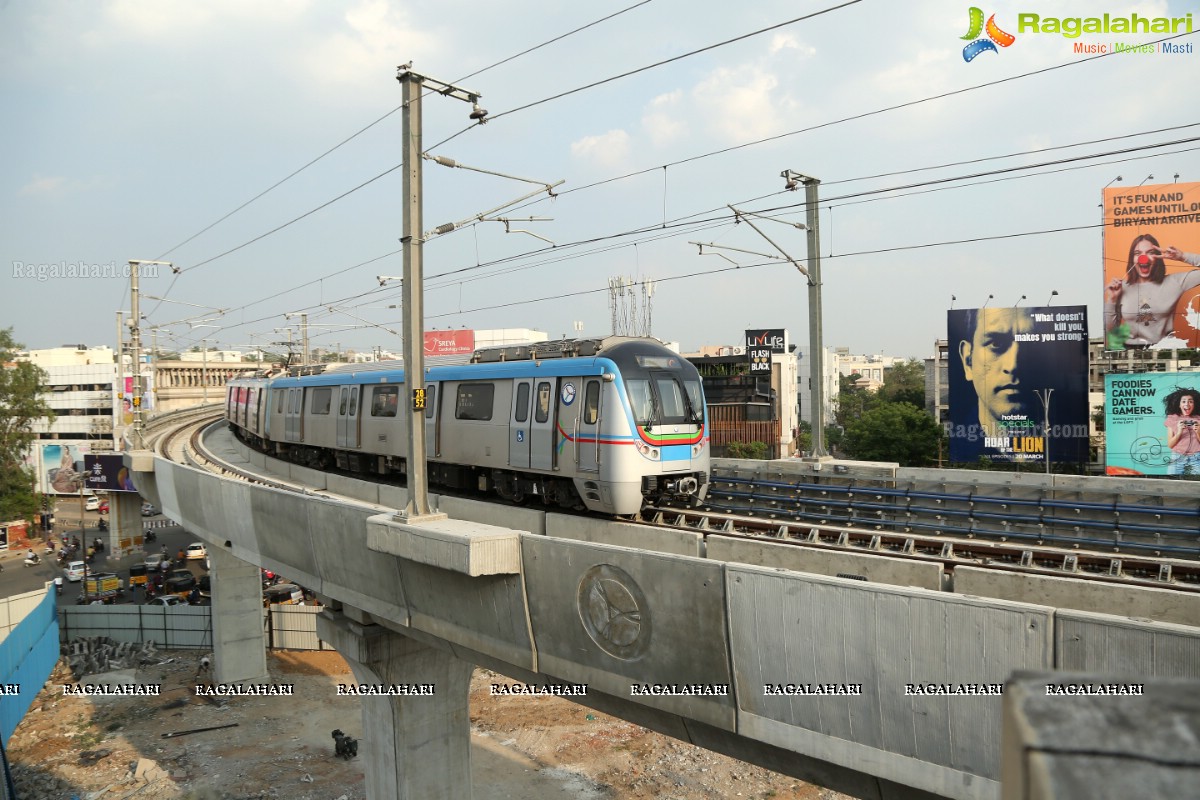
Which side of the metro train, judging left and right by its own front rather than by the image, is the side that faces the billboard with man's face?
left

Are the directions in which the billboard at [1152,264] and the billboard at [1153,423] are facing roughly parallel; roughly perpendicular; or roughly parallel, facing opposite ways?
roughly parallel

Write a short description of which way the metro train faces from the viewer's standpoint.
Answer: facing the viewer and to the right of the viewer

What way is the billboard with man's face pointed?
toward the camera

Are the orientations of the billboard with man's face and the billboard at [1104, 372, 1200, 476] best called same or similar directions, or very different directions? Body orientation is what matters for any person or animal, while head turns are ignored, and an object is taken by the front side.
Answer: same or similar directions

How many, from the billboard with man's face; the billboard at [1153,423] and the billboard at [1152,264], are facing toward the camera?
3

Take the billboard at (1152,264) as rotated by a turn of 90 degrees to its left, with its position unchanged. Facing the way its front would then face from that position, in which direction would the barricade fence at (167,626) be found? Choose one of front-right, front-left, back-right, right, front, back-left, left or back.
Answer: back-right

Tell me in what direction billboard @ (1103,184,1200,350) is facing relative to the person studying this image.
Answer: facing the viewer

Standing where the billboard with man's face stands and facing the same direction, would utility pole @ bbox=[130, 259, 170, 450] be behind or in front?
in front

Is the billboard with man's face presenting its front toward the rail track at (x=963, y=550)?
yes

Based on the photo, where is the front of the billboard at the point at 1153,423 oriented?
toward the camera

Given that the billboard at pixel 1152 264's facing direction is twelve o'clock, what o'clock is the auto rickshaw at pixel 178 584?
The auto rickshaw is roughly at 2 o'clock from the billboard.

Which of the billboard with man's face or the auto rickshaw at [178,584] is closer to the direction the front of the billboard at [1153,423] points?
the auto rickshaw

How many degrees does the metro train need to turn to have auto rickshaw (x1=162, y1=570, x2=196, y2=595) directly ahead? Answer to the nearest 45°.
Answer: approximately 180°

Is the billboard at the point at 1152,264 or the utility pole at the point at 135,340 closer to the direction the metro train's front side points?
the billboard

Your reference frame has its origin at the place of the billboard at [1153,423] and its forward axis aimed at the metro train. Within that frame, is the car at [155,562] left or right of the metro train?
right

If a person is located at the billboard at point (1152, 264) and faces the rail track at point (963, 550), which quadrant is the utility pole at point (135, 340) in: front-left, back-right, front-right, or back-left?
front-right
